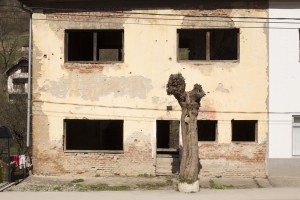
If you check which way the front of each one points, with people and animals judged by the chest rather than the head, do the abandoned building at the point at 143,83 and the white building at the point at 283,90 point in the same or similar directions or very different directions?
same or similar directions

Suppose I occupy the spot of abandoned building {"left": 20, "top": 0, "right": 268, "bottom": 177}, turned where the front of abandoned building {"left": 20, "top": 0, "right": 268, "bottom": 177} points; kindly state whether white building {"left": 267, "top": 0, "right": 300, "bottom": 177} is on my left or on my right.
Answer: on my left

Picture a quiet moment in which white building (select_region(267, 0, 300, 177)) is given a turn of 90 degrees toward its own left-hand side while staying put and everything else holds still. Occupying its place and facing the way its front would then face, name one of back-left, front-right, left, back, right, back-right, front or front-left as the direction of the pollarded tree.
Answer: back-right

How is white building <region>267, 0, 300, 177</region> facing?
toward the camera

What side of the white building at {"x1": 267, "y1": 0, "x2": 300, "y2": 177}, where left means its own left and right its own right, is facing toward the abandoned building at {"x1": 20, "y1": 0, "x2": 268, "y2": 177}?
right

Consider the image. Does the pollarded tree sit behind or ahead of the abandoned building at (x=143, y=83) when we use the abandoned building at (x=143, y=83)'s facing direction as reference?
ahead
